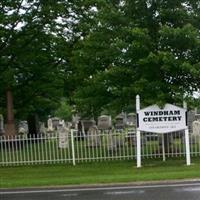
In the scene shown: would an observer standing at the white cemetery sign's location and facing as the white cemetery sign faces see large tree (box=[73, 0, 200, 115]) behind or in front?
behind

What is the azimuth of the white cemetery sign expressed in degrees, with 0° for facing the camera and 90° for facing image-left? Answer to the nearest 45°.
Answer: approximately 0°

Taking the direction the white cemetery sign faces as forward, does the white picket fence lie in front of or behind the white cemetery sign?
behind

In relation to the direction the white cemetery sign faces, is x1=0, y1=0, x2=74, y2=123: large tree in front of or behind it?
behind
